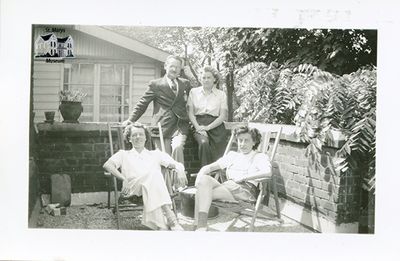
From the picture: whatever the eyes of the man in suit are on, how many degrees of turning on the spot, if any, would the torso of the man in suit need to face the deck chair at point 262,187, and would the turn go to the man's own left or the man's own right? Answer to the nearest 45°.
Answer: approximately 90° to the man's own left

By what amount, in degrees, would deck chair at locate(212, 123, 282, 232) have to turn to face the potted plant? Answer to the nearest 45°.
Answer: approximately 45° to its right

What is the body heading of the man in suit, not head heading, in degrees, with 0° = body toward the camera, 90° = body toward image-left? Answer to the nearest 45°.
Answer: approximately 0°

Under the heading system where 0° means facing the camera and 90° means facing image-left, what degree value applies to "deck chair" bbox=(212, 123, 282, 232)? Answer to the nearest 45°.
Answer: approximately 45°
